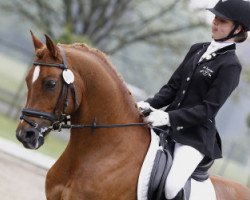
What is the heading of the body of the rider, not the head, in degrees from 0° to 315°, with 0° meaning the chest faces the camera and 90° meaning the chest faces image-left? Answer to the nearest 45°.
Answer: approximately 45°

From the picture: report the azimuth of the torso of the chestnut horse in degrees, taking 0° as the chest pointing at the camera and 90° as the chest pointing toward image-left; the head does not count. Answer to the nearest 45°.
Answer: approximately 45°
